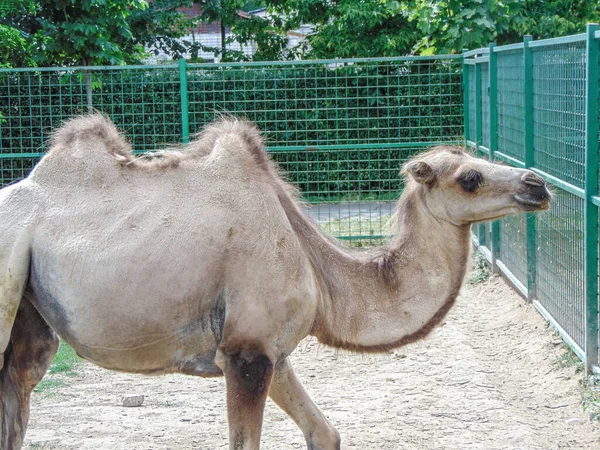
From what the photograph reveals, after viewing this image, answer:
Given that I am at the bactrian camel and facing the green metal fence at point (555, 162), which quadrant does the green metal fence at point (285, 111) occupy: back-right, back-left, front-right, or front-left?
front-left

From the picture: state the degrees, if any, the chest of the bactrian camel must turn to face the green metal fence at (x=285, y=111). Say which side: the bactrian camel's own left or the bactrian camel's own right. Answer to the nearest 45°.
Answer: approximately 90° to the bactrian camel's own left

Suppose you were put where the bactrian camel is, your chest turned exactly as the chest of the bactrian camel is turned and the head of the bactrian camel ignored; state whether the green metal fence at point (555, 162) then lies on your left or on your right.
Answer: on your left

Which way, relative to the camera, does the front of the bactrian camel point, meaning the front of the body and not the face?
to the viewer's right
